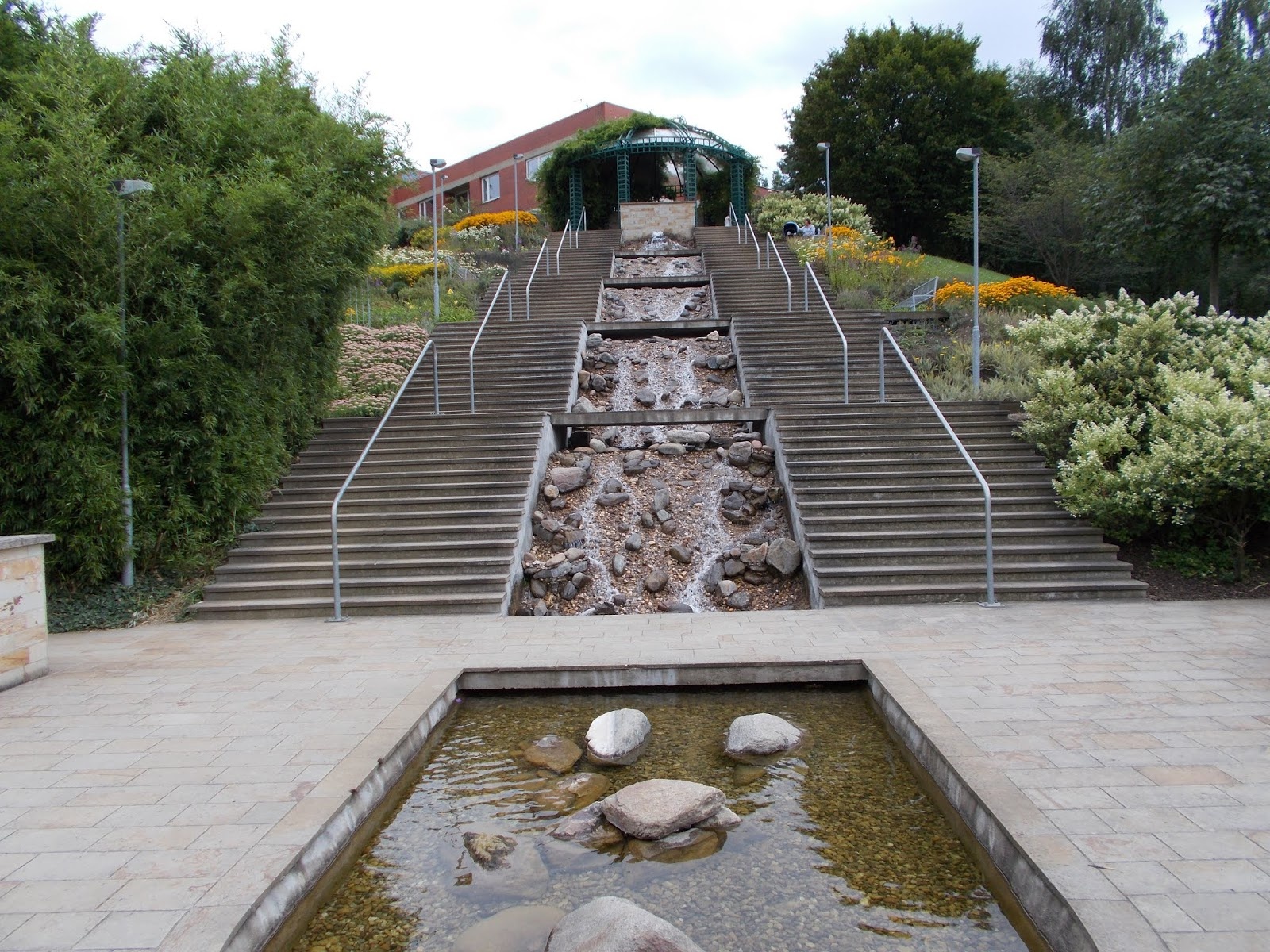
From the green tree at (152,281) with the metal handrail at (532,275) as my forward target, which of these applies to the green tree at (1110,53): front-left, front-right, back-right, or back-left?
front-right

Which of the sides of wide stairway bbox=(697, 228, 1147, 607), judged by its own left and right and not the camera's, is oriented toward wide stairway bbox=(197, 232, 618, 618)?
right

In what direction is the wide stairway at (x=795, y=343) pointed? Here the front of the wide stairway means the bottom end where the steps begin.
toward the camera

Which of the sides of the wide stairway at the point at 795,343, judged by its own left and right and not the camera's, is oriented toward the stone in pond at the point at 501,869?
front

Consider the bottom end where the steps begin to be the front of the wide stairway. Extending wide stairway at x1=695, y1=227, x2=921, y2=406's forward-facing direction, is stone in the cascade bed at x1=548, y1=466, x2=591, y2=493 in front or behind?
in front

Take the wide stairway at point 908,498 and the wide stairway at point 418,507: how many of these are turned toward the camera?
2

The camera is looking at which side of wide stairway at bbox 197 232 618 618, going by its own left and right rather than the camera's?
front

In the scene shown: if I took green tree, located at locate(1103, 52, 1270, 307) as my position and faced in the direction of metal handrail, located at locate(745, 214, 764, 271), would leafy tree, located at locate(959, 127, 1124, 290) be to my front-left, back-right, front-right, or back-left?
front-right

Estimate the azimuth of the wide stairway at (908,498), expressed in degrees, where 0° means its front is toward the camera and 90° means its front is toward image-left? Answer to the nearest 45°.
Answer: approximately 0°

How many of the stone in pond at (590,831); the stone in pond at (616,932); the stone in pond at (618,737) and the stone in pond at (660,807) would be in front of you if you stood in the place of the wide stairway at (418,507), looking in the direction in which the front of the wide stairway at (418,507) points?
4

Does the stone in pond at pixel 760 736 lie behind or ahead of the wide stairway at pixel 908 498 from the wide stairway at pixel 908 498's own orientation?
ahead

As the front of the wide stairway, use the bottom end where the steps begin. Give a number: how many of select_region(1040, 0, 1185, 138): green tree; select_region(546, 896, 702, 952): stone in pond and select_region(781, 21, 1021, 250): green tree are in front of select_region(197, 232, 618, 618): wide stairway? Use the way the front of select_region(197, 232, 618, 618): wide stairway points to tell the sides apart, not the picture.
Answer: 1

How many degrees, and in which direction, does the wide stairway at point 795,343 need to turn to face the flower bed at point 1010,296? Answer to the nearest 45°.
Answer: approximately 135° to its left

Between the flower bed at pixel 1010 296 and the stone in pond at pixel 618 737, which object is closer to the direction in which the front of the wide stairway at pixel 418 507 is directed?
the stone in pond

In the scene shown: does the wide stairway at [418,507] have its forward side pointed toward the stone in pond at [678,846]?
yes

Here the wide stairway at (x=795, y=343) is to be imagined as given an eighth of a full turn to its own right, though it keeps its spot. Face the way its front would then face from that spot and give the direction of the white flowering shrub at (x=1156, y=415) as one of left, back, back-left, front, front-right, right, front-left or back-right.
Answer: left
